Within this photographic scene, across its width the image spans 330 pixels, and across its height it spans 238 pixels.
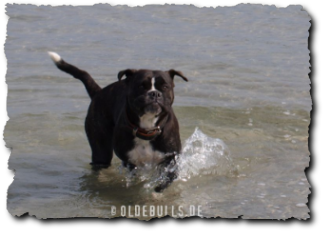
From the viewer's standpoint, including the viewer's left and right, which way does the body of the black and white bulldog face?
facing the viewer and to the right of the viewer

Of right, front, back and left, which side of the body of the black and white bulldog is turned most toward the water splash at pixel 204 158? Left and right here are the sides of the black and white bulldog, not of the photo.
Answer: left
